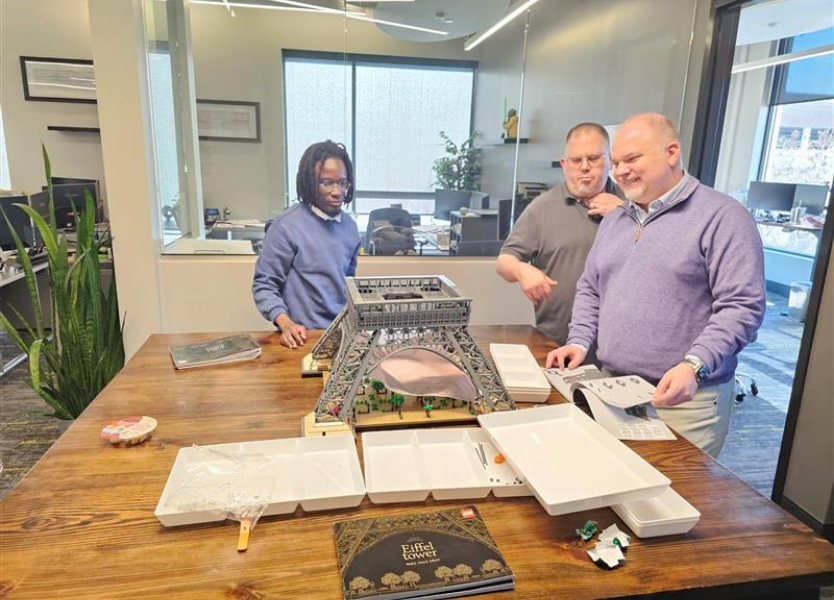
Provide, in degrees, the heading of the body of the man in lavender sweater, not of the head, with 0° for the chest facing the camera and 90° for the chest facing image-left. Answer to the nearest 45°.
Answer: approximately 45°

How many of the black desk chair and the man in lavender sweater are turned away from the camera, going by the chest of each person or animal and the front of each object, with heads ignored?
1

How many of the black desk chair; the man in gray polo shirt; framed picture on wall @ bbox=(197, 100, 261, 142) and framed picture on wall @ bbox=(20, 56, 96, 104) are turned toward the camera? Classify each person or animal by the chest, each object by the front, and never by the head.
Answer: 3

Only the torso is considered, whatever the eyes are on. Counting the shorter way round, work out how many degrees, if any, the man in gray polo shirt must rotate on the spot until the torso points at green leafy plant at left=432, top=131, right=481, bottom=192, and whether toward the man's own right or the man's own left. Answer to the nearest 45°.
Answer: approximately 135° to the man's own right

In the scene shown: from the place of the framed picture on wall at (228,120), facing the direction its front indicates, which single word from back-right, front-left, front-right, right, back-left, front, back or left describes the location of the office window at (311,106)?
left

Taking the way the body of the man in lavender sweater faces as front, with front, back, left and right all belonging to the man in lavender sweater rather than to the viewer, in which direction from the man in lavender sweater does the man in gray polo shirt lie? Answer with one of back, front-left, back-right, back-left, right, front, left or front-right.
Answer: right

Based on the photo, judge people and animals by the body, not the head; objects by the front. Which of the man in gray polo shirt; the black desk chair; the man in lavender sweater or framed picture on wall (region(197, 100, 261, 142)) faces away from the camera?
the black desk chair

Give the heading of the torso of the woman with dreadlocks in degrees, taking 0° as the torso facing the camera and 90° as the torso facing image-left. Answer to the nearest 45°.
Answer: approximately 315°

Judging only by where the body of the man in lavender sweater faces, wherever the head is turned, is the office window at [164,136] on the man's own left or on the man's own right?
on the man's own right

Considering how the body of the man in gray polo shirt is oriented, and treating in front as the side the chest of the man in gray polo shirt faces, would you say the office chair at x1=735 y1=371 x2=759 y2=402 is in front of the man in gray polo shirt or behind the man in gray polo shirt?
behind

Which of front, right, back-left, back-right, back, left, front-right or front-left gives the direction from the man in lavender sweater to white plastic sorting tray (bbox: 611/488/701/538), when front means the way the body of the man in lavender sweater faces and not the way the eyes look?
front-left

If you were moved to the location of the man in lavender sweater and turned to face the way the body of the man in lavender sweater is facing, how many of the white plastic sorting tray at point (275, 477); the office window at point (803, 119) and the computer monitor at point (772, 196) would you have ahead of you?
1
